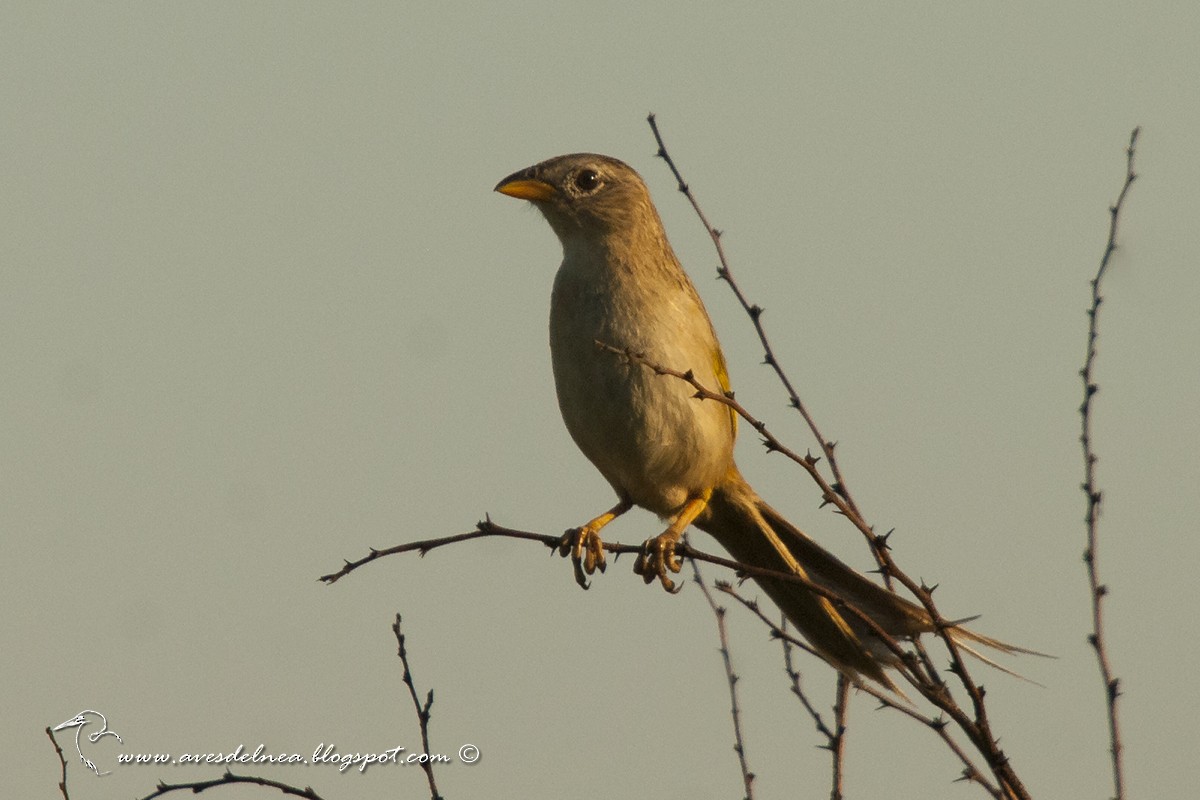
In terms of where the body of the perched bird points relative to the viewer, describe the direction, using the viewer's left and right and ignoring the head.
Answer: facing the viewer and to the left of the viewer
